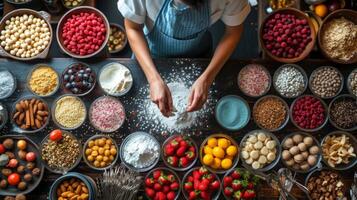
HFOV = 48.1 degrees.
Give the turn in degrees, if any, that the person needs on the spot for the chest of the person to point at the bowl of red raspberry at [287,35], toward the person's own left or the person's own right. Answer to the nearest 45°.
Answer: approximately 135° to the person's own left

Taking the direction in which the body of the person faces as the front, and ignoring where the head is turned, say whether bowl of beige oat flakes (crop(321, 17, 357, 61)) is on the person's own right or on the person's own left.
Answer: on the person's own left

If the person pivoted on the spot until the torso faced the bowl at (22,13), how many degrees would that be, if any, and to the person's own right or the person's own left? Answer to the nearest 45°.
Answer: approximately 135° to the person's own right

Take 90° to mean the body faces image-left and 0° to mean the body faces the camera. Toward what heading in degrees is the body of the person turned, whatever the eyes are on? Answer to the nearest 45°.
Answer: approximately 0°

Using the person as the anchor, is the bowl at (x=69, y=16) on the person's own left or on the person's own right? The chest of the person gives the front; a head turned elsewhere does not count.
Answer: on the person's own right

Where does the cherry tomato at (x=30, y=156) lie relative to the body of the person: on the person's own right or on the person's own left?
on the person's own right

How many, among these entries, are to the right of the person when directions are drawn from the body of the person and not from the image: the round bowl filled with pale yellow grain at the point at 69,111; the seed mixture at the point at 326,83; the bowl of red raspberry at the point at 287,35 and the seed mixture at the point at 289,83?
1
